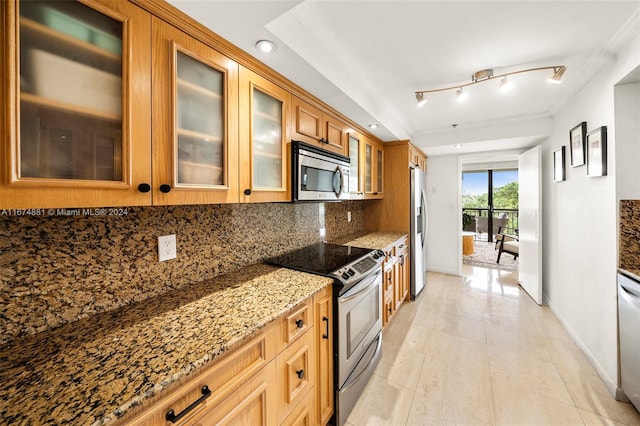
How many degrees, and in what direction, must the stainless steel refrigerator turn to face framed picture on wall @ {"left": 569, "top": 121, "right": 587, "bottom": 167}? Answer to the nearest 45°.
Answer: approximately 45° to its right

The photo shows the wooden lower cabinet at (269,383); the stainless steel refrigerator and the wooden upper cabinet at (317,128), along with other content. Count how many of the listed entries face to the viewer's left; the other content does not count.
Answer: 0

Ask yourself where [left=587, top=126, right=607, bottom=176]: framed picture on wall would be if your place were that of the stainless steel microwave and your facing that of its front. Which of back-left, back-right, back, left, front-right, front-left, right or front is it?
front-left

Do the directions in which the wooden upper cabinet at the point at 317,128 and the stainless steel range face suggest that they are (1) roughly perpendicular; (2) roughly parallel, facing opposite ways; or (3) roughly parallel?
roughly parallel

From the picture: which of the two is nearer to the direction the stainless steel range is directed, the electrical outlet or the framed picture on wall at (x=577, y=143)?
the framed picture on wall

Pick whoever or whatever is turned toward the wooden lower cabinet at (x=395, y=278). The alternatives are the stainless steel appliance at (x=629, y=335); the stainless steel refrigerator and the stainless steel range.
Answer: the stainless steel appliance

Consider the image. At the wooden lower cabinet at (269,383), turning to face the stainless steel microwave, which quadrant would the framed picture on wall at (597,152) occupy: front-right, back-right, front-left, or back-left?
front-right

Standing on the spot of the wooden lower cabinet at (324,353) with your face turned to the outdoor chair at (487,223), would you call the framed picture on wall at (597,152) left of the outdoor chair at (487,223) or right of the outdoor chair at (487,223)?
right

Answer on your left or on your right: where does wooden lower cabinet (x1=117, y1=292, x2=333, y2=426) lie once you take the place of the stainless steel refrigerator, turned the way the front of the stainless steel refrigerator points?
on your right

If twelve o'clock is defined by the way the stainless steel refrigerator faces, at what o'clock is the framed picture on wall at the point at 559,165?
The framed picture on wall is roughly at 12 o'clock from the stainless steel refrigerator.

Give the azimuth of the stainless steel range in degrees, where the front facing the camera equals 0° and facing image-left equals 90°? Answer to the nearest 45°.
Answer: approximately 315°

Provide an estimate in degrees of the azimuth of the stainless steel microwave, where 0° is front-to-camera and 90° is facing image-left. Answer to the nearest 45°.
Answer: approximately 315°

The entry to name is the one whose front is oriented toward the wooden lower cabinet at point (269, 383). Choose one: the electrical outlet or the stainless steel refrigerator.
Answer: the electrical outlet

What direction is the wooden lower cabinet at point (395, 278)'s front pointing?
to the viewer's right

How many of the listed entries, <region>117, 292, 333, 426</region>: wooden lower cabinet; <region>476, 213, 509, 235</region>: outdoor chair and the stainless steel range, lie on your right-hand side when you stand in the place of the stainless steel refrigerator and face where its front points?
2

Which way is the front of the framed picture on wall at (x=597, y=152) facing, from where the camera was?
facing to the left of the viewer

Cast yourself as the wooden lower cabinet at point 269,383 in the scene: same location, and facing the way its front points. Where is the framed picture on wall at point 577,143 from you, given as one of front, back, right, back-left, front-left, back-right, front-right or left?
front-left

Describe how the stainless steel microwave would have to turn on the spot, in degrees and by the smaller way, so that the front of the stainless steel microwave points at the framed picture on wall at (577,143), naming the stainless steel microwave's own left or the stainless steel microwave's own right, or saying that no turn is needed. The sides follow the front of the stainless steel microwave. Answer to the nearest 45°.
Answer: approximately 45° to the stainless steel microwave's own left

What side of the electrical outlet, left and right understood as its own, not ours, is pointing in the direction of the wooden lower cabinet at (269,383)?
front

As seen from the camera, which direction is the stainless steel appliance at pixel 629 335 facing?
to the viewer's left
